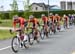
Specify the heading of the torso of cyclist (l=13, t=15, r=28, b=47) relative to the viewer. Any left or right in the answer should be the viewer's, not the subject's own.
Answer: facing the viewer and to the left of the viewer
